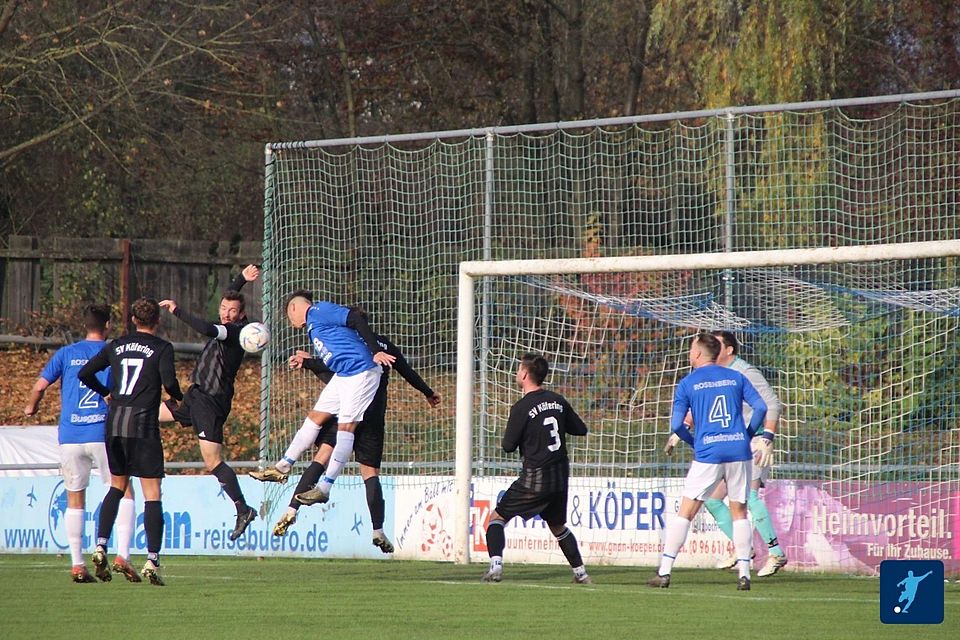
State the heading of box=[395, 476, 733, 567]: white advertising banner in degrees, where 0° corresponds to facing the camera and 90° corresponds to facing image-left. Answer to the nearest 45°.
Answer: approximately 0°

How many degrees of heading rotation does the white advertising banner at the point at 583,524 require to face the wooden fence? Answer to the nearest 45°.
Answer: approximately 135° to its right

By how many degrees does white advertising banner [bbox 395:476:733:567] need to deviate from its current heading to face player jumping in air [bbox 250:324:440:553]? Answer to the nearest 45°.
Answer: approximately 45° to its right

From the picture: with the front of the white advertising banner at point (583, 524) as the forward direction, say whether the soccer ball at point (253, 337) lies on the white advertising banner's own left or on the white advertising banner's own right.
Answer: on the white advertising banner's own right

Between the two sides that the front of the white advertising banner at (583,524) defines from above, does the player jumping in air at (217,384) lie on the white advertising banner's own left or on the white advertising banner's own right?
on the white advertising banner's own right

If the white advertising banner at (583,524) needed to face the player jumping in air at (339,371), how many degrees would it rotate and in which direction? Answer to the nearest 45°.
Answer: approximately 45° to its right
